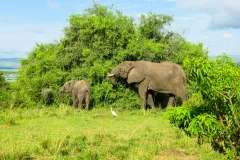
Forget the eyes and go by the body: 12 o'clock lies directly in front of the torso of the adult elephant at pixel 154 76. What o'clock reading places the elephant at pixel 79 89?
the elephant at pixel 79 89 is roughly at 12 o'clock from the adult elephant at pixel 154 76.

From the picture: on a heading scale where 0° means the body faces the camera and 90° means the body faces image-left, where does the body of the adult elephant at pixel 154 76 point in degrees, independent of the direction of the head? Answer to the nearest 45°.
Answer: approximately 90°

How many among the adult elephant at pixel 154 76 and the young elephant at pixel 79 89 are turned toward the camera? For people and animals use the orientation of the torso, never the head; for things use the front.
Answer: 0

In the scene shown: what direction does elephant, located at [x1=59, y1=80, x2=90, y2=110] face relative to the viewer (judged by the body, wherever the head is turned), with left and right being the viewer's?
facing away from the viewer and to the left of the viewer

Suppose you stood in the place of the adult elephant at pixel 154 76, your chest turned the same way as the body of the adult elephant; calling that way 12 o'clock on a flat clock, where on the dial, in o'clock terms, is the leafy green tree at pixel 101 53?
The leafy green tree is roughly at 1 o'clock from the adult elephant.

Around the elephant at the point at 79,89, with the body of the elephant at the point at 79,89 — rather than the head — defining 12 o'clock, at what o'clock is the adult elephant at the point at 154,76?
the adult elephant at the point at 154,76 is roughly at 5 o'clock from the elephant at the point at 79,89.
